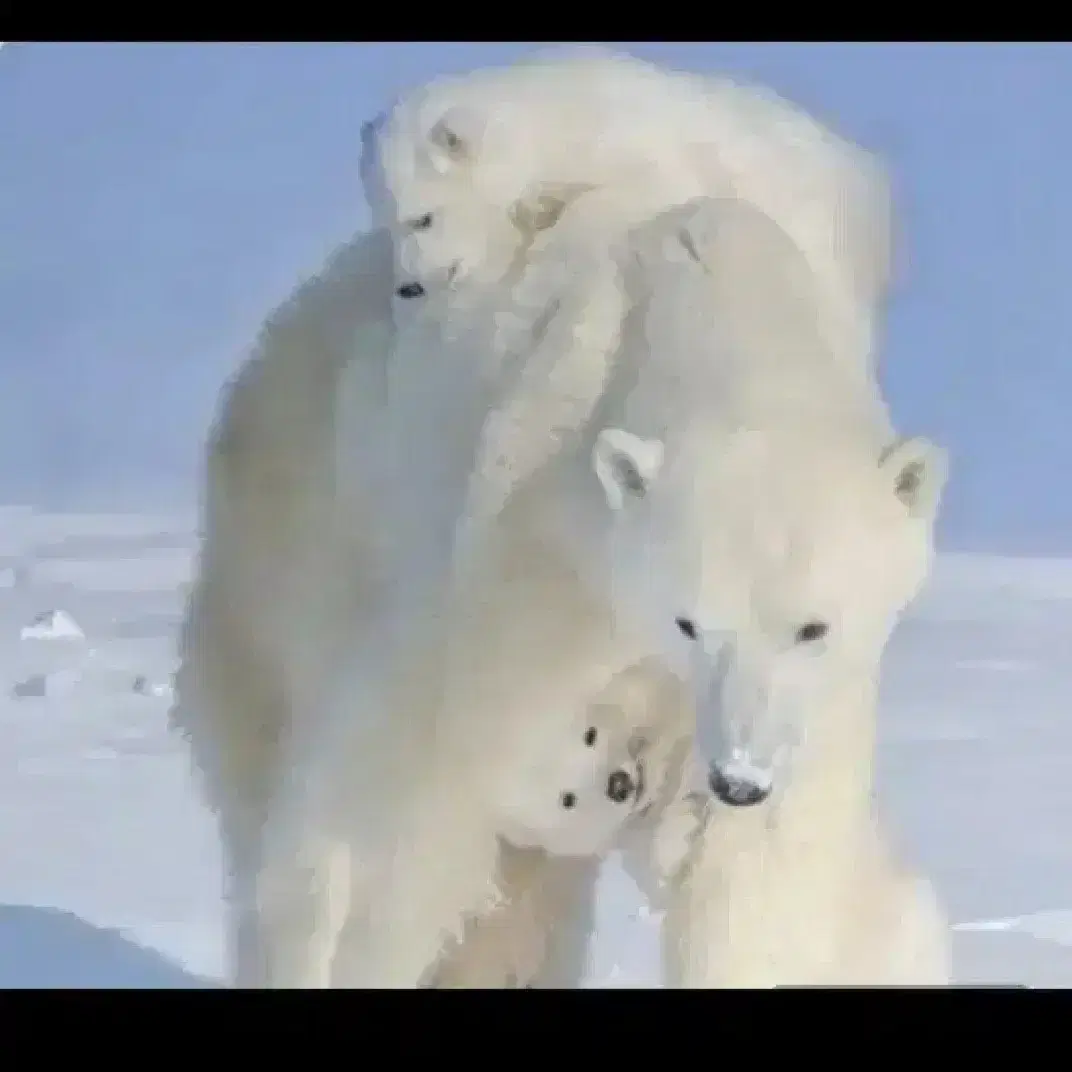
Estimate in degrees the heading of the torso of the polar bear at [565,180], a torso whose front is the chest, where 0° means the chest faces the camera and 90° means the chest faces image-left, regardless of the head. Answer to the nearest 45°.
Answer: approximately 90°
